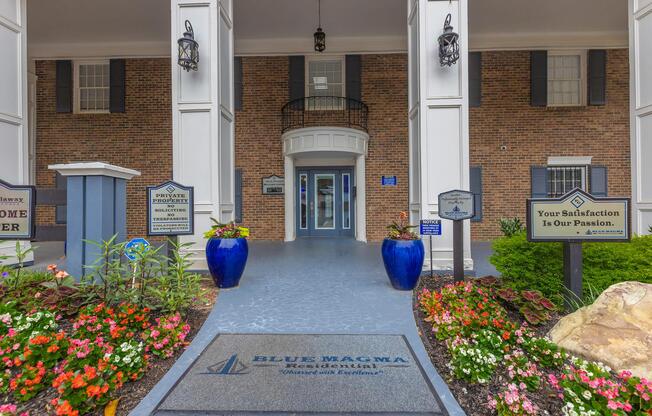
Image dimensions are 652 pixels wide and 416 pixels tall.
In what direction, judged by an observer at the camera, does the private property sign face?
facing the viewer

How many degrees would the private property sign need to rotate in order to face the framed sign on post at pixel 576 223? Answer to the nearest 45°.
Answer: approximately 45° to its left

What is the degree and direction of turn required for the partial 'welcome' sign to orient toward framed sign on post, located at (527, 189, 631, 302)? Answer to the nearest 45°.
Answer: approximately 45° to its left

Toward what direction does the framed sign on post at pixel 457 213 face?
toward the camera

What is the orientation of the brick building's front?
toward the camera

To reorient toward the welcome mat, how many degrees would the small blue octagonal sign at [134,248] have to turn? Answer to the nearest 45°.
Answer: approximately 45° to its left
